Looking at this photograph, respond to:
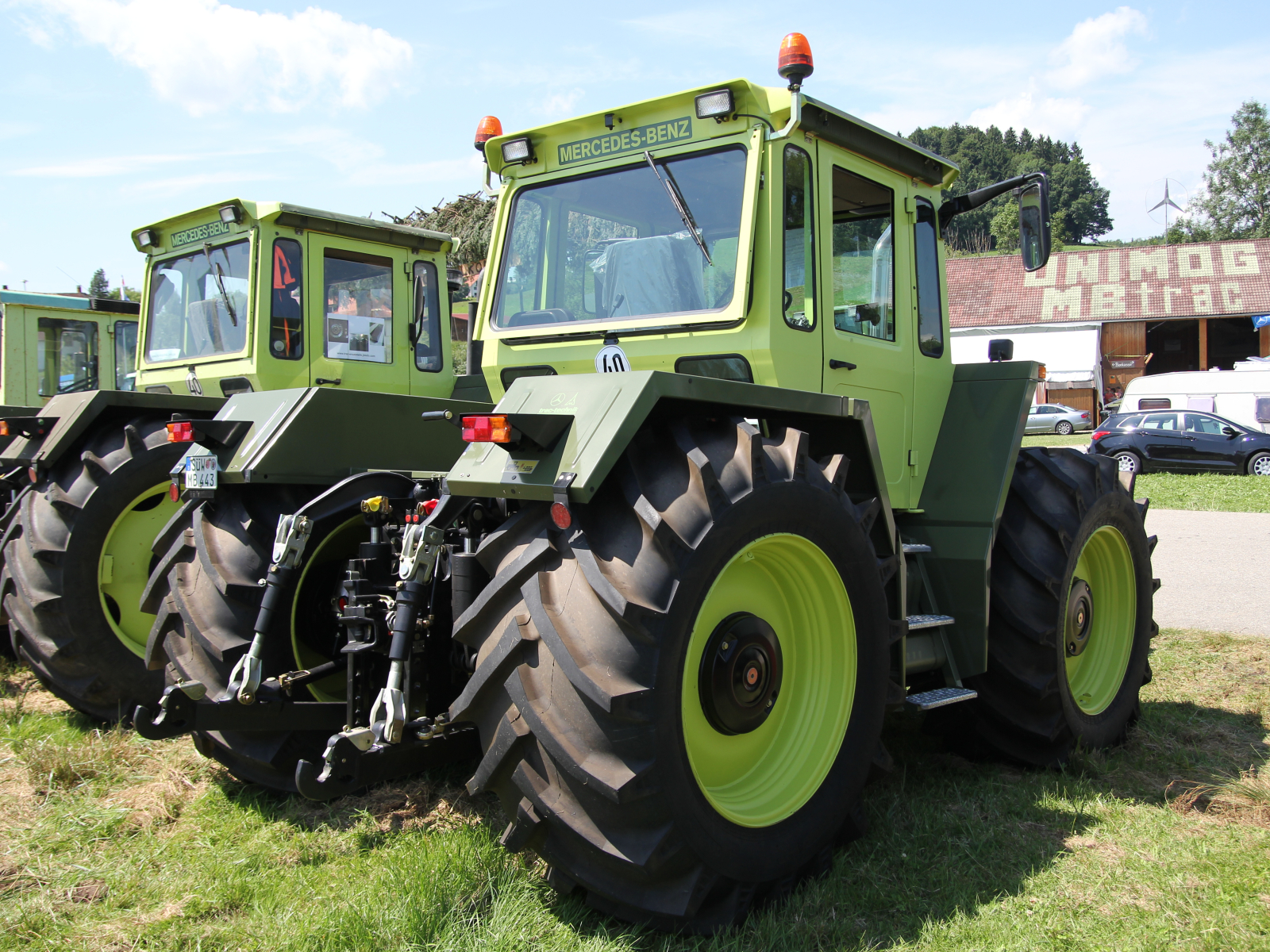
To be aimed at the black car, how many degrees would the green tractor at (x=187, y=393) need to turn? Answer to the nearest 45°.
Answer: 0° — it already faces it

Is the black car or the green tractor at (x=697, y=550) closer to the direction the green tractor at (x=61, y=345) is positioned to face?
the black car

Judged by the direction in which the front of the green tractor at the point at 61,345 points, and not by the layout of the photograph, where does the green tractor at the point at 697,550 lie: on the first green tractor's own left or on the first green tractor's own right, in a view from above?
on the first green tractor's own right

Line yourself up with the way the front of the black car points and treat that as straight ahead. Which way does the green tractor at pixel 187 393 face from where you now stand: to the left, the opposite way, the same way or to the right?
to the left

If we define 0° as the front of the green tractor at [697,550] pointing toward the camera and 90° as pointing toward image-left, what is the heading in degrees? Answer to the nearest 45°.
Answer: approximately 225°

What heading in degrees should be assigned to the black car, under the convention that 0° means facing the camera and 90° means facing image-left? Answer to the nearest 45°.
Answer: approximately 270°

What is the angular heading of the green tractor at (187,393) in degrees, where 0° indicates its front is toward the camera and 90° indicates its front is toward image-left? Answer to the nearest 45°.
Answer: approximately 225°

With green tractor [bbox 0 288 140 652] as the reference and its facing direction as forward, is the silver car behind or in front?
in front

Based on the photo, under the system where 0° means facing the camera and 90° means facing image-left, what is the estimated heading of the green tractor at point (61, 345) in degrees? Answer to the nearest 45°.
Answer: approximately 225°
